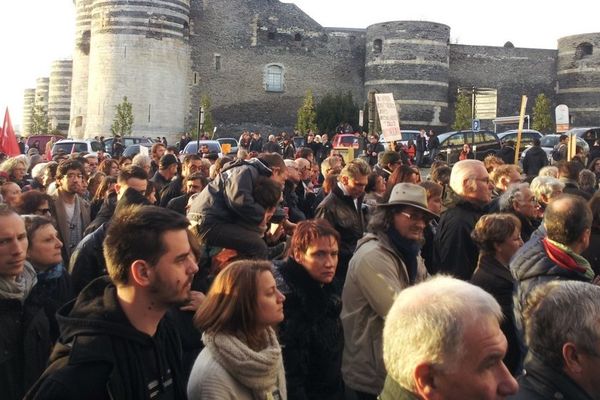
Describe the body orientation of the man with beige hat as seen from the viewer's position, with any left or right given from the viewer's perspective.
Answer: facing the viewer and to the right of the viewer

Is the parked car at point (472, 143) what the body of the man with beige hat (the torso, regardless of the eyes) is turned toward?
no

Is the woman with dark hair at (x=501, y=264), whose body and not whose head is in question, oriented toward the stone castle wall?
no

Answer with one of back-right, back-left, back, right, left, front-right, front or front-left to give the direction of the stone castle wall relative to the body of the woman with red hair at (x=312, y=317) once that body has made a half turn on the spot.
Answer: front-right

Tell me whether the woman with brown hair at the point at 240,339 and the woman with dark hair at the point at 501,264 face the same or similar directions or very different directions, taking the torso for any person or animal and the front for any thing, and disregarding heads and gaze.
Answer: same or similar directions

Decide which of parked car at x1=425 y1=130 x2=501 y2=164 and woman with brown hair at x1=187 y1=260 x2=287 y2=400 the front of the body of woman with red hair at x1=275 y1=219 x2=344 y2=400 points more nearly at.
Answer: the woman with brown hair

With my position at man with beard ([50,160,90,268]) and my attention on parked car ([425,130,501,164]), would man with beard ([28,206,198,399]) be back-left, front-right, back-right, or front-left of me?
back-right

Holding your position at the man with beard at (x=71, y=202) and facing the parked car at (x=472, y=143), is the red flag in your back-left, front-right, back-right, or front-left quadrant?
front-left

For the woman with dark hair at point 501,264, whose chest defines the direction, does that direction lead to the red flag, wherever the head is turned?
no
